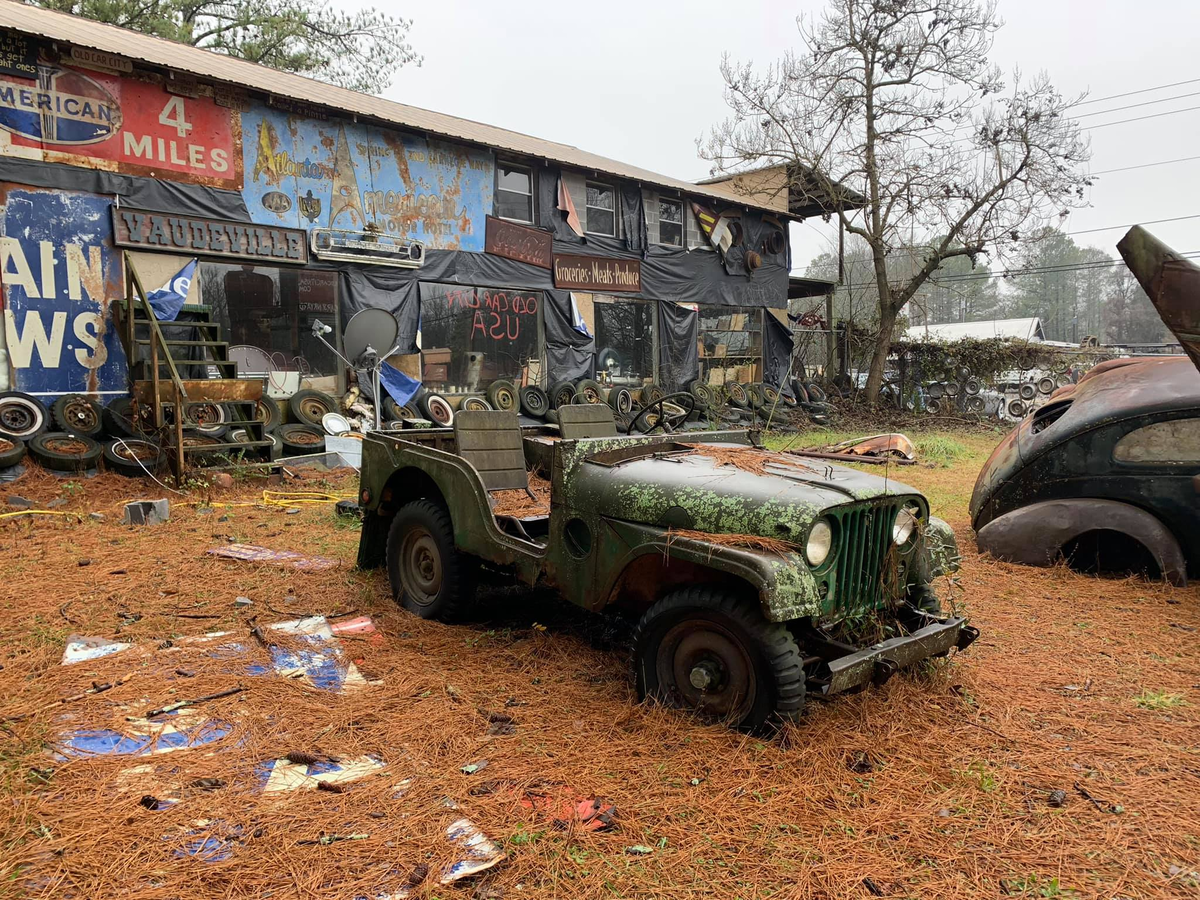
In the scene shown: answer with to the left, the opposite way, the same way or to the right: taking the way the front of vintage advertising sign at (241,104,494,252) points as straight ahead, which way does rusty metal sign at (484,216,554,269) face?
the same way

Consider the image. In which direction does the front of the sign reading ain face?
toward the camera

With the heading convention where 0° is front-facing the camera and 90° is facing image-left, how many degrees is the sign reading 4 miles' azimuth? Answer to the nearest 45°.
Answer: approximately 0°

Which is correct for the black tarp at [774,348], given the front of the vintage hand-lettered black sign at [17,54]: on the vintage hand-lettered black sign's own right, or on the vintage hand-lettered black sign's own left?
on the vintage hand-lettered black sign's own left

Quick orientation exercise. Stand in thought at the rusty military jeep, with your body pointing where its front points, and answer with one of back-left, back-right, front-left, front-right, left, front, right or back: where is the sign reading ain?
back

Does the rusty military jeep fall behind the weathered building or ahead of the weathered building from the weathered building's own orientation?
ahead

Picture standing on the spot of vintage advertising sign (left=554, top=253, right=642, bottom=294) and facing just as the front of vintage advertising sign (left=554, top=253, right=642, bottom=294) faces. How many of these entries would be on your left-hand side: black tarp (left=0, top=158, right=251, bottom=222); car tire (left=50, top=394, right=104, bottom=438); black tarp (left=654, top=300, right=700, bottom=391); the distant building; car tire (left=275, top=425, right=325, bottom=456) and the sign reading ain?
2

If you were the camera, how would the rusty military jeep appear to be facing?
facing the viewer and to the right of the viewer

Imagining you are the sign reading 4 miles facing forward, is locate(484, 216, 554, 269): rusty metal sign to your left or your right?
on your left

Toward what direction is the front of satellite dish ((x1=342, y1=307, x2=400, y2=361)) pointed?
toward the camera

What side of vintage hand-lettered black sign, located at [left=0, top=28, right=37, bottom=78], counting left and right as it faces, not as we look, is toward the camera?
front

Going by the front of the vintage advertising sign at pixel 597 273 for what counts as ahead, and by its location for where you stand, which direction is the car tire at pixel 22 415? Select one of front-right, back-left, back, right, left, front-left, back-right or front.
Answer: right

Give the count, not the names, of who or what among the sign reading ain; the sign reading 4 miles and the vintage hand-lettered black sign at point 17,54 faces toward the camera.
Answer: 3

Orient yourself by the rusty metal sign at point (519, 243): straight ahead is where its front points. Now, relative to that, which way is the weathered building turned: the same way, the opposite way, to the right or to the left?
the same way
